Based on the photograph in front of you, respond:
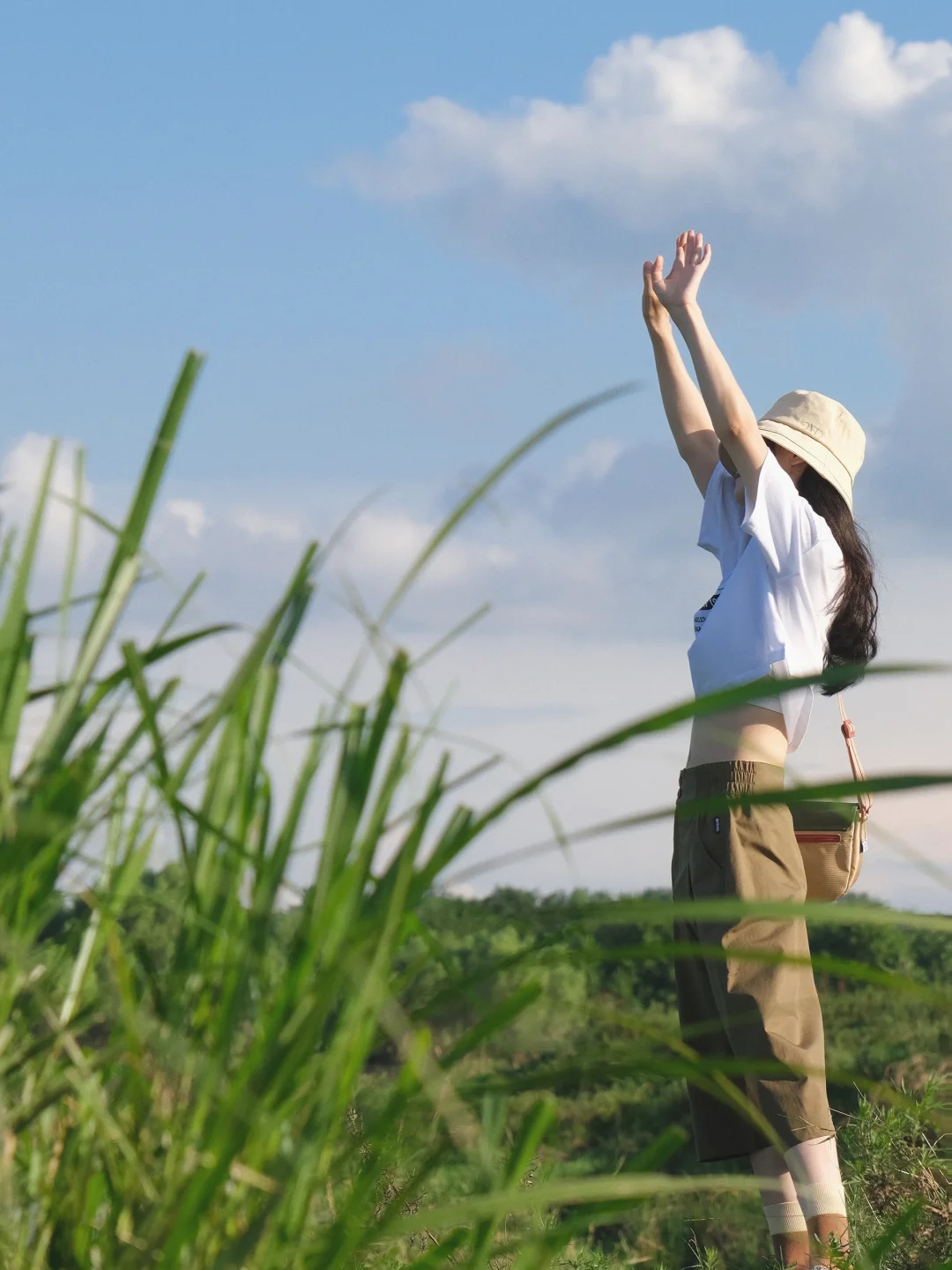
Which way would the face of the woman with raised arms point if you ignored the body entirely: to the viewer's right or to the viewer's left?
to the viewer's left

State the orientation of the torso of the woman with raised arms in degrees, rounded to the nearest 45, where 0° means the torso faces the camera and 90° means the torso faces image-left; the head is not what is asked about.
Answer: approximately 90°
